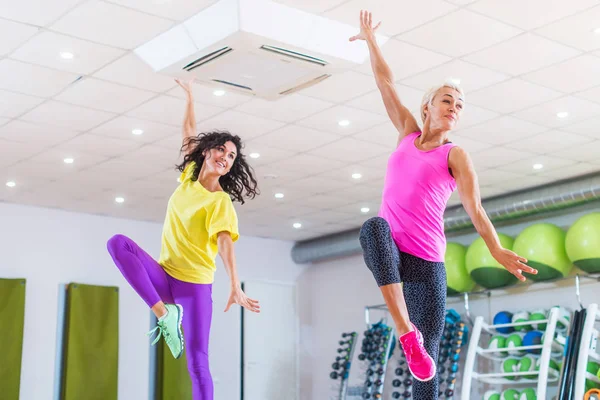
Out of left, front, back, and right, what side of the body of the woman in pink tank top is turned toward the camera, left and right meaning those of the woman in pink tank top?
front

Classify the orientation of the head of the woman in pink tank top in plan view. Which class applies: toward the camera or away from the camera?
toward the camera

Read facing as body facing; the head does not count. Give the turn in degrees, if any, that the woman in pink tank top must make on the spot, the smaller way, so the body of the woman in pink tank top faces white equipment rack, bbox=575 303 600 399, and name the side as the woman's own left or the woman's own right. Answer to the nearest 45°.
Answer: approximately 180°

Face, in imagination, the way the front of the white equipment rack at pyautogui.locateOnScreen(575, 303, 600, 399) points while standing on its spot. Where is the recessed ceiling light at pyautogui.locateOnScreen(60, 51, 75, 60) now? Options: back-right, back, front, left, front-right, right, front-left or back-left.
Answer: front

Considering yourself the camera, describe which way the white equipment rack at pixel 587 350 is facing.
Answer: facing the viewer and to the left of the viewer

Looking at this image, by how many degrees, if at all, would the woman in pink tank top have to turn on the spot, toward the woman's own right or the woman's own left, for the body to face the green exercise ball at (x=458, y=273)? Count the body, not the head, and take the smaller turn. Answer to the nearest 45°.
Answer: approximately 180°

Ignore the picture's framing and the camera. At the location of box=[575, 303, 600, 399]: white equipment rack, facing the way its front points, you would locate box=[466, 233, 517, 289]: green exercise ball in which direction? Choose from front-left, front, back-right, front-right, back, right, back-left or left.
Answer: right

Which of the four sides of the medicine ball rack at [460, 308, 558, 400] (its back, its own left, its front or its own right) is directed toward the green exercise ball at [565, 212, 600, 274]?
left

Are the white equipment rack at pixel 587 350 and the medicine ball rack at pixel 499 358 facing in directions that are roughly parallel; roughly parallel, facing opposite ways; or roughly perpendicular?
roughly parallel

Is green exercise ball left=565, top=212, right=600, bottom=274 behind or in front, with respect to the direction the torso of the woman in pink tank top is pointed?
behind

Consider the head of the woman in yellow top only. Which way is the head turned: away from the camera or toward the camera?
toward the camera

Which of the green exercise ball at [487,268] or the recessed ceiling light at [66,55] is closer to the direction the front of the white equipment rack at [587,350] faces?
the recessed ceiling light

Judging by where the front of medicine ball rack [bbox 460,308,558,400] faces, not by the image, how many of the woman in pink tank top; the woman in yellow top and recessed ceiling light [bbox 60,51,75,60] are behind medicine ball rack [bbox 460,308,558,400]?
0

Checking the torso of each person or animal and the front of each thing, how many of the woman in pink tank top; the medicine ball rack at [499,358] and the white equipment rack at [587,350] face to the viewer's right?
0

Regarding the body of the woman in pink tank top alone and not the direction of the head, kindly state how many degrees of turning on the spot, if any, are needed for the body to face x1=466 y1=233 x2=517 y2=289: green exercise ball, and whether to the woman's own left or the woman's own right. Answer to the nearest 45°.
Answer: approximately 180°
